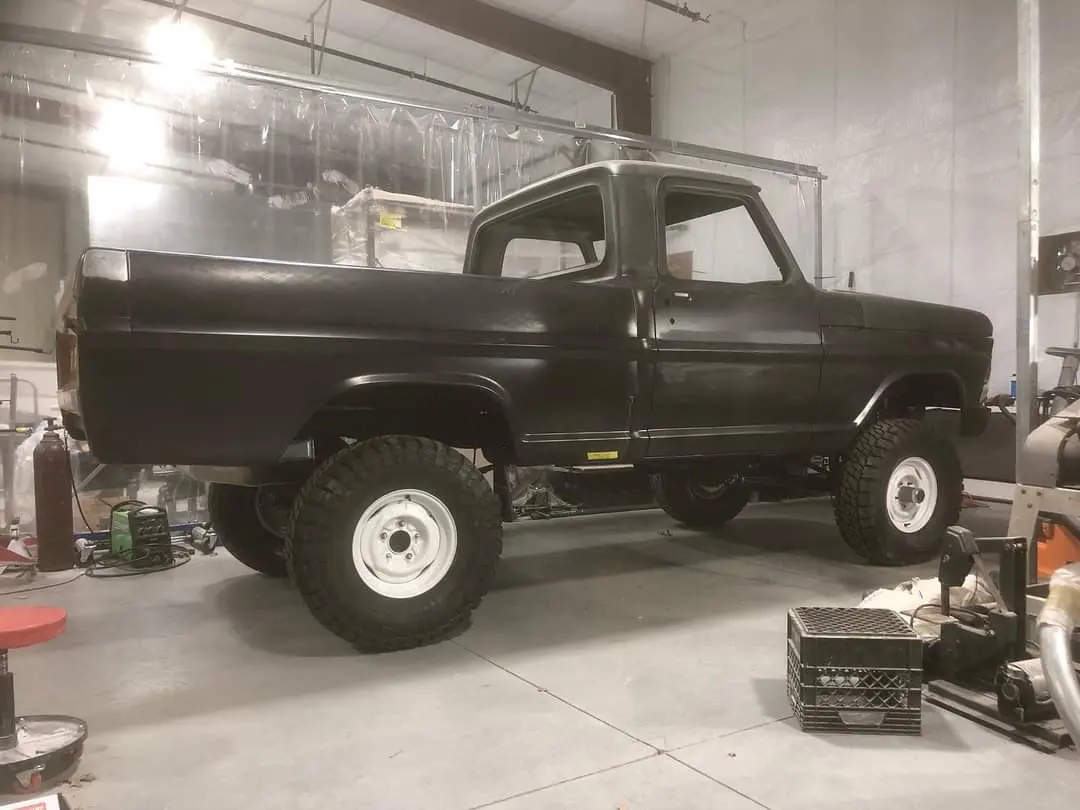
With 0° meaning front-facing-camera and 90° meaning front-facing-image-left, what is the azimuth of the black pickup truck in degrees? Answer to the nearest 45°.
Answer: approximately 225°

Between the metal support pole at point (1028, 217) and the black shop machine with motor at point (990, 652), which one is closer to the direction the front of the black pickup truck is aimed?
the metal support pole

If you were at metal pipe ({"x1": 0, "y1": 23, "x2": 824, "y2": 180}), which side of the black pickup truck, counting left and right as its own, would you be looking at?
left

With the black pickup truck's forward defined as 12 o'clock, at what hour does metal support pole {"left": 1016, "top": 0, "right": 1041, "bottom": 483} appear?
The metal support pole is roughly at 1 o'clock from the black pickup truck.

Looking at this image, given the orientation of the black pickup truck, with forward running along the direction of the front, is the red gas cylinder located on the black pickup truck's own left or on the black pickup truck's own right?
on the black pickup truck's own left

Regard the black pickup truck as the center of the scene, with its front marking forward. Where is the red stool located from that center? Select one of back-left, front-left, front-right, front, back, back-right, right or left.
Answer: back

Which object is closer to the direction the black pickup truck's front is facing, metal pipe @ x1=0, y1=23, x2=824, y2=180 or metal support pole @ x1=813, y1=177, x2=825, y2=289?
the metal support pole
